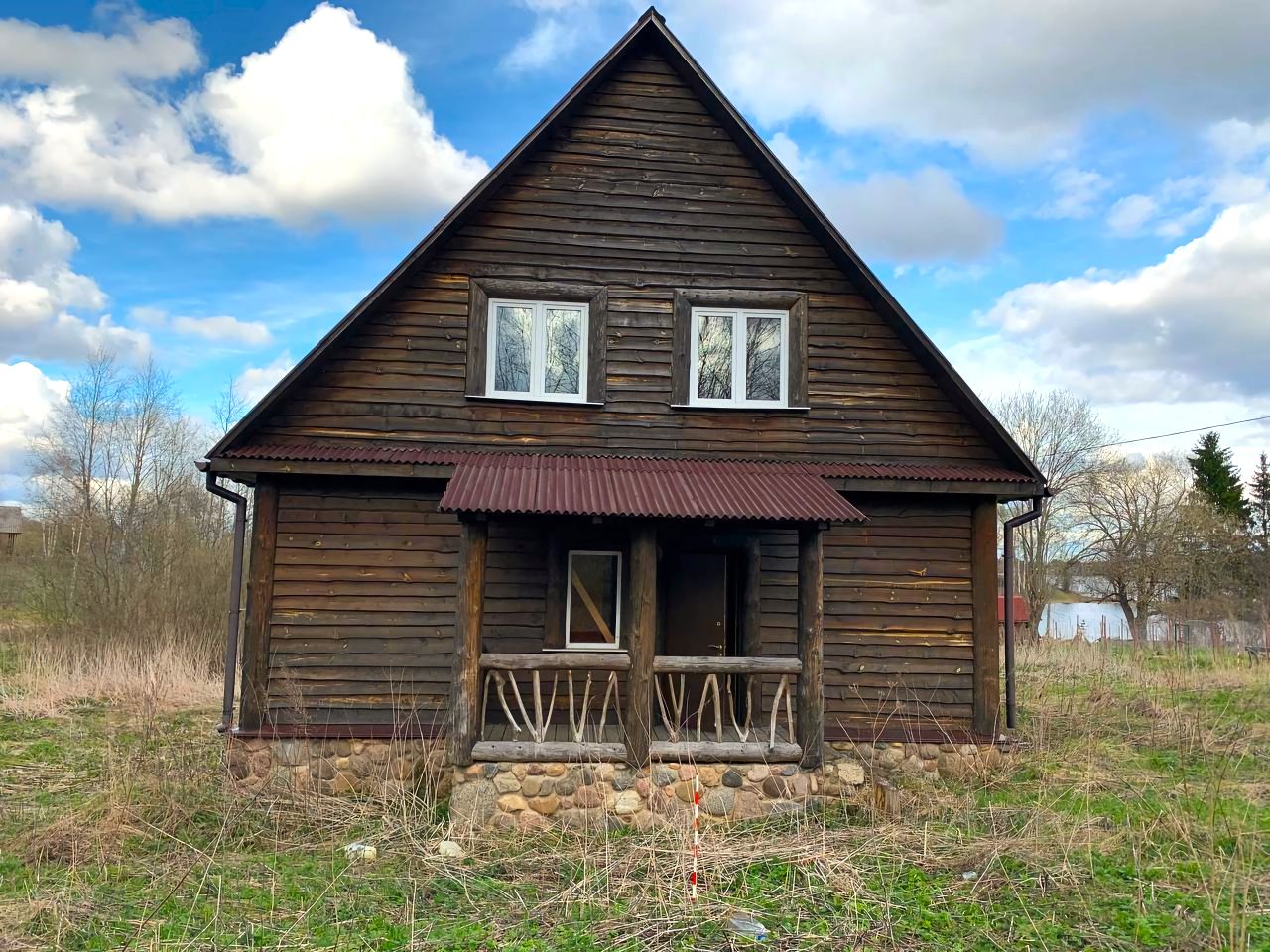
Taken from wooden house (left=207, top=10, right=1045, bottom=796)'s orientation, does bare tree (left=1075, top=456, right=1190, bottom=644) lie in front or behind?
behind

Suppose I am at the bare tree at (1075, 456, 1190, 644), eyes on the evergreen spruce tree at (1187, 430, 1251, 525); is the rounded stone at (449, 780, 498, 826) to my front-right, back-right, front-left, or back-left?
back-right

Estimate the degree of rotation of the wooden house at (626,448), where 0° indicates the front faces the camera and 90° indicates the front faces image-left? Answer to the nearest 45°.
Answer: approximately 0°

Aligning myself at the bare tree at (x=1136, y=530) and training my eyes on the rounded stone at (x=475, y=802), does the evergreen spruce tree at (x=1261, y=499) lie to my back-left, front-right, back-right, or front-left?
back-left

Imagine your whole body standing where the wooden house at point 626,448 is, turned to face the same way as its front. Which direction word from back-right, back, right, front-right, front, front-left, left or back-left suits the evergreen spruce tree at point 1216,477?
back-left

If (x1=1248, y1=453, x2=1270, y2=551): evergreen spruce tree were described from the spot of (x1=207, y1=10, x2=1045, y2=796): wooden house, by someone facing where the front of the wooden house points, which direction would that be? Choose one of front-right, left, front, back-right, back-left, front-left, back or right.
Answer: back-left
